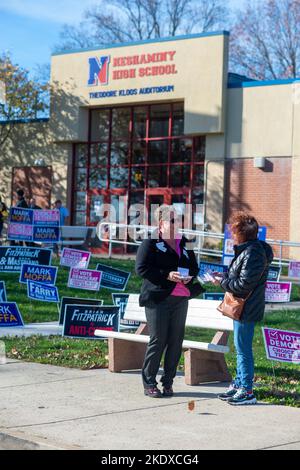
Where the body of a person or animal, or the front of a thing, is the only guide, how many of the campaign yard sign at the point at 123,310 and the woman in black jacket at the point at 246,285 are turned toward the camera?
1

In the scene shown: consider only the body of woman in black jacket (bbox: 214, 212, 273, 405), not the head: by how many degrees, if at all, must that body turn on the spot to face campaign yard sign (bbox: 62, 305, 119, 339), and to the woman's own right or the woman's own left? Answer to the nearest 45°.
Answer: approximately 45° to the woman's own right

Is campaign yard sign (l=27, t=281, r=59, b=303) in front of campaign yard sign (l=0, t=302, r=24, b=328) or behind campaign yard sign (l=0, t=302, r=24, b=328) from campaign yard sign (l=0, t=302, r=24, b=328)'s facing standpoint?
behind

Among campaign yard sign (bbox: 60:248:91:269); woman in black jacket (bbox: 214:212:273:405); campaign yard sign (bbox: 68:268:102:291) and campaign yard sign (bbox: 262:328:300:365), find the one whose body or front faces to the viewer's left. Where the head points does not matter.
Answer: the woman in black jacket

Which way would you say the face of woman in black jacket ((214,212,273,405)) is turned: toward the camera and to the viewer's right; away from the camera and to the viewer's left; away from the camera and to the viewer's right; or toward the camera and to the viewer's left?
away from the camera and to the viewer's left

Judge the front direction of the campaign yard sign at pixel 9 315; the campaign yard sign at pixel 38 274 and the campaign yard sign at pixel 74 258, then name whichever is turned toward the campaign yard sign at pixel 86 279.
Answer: the campaign yard sign at pixel 74 258

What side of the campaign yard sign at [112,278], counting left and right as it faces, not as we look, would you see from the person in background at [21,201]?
back

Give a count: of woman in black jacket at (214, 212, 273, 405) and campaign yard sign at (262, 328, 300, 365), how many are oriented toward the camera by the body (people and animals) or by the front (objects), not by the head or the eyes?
1

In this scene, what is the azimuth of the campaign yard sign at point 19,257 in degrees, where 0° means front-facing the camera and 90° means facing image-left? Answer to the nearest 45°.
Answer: approximately 0°

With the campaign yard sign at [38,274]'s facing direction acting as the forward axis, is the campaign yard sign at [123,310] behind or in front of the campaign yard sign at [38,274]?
in front

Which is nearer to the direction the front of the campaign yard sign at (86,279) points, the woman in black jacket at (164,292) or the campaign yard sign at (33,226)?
the woman in black jacket

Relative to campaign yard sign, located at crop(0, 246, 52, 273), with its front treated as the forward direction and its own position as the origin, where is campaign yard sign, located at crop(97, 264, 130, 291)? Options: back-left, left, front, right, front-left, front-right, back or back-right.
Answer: left

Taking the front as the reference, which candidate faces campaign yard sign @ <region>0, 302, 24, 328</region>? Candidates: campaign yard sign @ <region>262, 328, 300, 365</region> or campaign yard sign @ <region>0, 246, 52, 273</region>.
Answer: campaign yard sign @ <region>0, 246, 52, 273</region>
